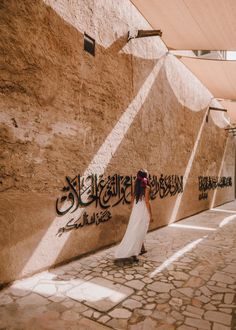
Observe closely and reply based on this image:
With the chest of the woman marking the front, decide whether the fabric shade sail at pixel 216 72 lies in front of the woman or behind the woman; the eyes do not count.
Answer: in front

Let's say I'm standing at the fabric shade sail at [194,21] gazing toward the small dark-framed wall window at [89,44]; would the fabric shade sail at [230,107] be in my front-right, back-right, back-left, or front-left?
back-right

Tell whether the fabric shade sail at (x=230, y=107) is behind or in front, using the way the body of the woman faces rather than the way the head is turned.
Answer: in front
